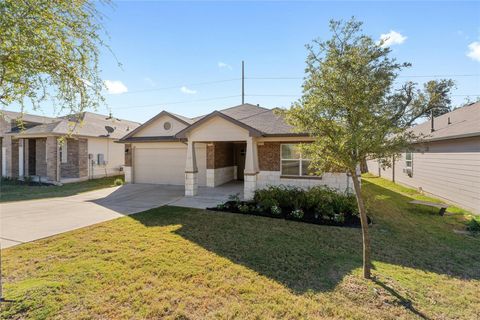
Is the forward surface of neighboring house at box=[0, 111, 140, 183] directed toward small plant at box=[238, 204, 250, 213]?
no

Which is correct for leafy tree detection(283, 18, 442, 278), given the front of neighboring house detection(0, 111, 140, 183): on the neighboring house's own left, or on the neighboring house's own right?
on the neighboring house's own left

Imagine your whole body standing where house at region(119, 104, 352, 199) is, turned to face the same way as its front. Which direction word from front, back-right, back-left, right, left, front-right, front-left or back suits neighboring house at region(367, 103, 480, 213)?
left

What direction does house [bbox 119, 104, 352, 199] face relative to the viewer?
toward the camera

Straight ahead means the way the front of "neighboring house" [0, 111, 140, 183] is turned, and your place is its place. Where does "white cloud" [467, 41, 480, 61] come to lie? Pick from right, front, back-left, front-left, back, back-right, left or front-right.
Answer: left

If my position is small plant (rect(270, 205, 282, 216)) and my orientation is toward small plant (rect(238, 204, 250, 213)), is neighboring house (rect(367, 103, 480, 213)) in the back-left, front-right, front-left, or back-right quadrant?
back-right

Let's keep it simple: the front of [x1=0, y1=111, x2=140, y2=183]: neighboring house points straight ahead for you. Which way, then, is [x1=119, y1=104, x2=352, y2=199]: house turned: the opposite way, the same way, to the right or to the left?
the same way

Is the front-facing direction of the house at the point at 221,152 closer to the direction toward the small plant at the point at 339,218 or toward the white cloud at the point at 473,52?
the small plant

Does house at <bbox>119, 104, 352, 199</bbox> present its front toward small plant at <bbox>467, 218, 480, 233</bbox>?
no

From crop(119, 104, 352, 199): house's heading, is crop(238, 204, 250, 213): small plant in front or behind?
in front

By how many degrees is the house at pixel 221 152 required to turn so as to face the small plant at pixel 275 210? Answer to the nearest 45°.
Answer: approximately 45° to its left

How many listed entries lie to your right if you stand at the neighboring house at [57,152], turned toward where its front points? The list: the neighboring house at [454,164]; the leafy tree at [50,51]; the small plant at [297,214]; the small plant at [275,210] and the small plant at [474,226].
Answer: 0

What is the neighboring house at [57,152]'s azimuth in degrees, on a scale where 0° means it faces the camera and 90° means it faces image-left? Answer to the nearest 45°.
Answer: approximately 45°

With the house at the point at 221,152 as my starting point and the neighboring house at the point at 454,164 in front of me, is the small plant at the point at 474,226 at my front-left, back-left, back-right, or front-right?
front-right

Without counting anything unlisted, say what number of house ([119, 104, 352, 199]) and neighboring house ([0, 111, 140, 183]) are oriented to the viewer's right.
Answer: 0
